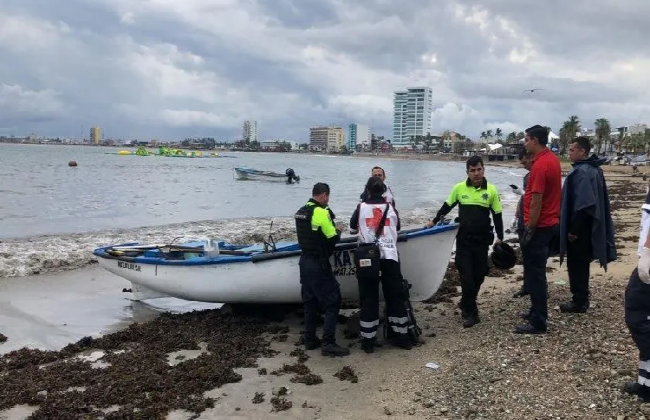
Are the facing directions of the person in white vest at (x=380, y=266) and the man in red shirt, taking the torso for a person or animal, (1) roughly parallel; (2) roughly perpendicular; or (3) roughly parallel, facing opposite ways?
roughly perpendicular

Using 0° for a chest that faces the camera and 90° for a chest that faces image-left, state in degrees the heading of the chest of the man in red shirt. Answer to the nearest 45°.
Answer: approximately 90°

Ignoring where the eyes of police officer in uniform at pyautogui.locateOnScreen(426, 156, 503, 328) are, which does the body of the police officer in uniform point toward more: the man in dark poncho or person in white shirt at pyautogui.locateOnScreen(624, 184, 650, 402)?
the person in white shirt

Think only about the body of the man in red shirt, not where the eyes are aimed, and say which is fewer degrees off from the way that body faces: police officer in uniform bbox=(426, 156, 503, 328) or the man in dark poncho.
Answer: the police officer in uniform

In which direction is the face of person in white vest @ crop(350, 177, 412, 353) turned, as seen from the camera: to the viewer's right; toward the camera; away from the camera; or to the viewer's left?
away from the camera

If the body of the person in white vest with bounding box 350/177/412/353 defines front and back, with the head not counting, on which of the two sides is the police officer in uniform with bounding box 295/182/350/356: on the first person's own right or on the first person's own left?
on the first person's own left

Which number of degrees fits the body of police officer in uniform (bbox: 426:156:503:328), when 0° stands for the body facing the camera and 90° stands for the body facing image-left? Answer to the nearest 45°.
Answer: approximately 0°

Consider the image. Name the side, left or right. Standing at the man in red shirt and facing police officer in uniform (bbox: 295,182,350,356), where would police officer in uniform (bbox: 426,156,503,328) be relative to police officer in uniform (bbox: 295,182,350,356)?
right

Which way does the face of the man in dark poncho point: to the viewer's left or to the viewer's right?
to the viewer's left
